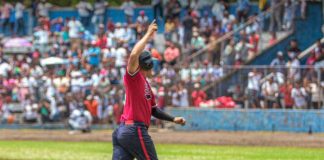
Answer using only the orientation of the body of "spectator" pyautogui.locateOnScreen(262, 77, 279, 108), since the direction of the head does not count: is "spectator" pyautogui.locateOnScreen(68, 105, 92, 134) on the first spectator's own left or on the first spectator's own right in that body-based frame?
on the first spectator's own right

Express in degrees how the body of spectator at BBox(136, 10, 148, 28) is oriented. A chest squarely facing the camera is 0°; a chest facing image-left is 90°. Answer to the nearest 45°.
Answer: approximately 0°
